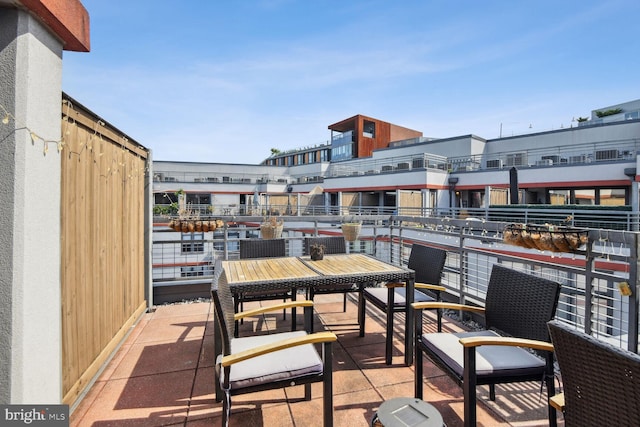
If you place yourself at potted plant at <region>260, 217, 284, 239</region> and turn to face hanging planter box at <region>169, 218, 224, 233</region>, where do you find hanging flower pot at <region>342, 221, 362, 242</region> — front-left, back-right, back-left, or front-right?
back-left

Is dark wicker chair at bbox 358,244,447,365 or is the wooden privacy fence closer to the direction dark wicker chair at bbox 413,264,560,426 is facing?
the wooden privacy fence

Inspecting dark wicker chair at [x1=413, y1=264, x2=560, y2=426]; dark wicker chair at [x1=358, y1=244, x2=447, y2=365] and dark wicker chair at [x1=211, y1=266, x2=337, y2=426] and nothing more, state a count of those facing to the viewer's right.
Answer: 1

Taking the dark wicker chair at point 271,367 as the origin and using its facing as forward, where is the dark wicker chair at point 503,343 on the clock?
the dark wicker chair at point 503,343 is roughly at 12 o'clock from the dark wicker chair at point 271,367.

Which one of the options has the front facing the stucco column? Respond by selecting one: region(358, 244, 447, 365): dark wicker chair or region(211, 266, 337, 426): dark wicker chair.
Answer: region(358, 244, 447, 365): dark wicker chair

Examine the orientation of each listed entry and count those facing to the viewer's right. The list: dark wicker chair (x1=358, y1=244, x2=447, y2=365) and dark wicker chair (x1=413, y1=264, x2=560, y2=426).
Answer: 0

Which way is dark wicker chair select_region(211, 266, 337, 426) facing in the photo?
to the viewer's right

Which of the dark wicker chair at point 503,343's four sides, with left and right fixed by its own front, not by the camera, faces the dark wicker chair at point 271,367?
front

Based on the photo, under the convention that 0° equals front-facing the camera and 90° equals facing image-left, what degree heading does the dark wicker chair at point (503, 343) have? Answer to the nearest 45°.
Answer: approximately 45°

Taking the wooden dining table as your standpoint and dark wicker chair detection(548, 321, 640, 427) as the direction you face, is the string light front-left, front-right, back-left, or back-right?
back-right

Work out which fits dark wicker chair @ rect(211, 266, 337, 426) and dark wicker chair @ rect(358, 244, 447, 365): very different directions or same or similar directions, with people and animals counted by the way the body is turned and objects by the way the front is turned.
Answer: very different directions

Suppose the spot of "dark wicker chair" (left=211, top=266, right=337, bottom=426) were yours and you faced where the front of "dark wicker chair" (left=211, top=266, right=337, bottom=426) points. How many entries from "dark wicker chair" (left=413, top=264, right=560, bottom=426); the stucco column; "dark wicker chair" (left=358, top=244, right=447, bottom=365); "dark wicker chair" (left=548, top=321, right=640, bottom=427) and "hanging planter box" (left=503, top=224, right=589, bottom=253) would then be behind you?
1

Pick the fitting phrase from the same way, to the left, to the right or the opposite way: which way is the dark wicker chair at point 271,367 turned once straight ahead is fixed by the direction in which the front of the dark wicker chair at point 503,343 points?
the opposite way

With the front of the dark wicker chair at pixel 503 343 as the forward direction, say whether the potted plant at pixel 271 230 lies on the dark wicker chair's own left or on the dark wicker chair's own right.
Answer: on the dark wicker chair's own right

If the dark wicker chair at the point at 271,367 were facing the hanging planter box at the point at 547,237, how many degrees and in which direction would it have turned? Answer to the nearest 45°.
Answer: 0° — it already faces it

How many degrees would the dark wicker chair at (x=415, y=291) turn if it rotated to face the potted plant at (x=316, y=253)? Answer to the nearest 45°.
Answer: approximately 45° to its right

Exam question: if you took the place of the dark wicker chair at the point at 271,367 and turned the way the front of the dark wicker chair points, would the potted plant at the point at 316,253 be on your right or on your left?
on your left

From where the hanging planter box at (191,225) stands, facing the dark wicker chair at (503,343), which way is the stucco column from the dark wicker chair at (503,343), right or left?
right
